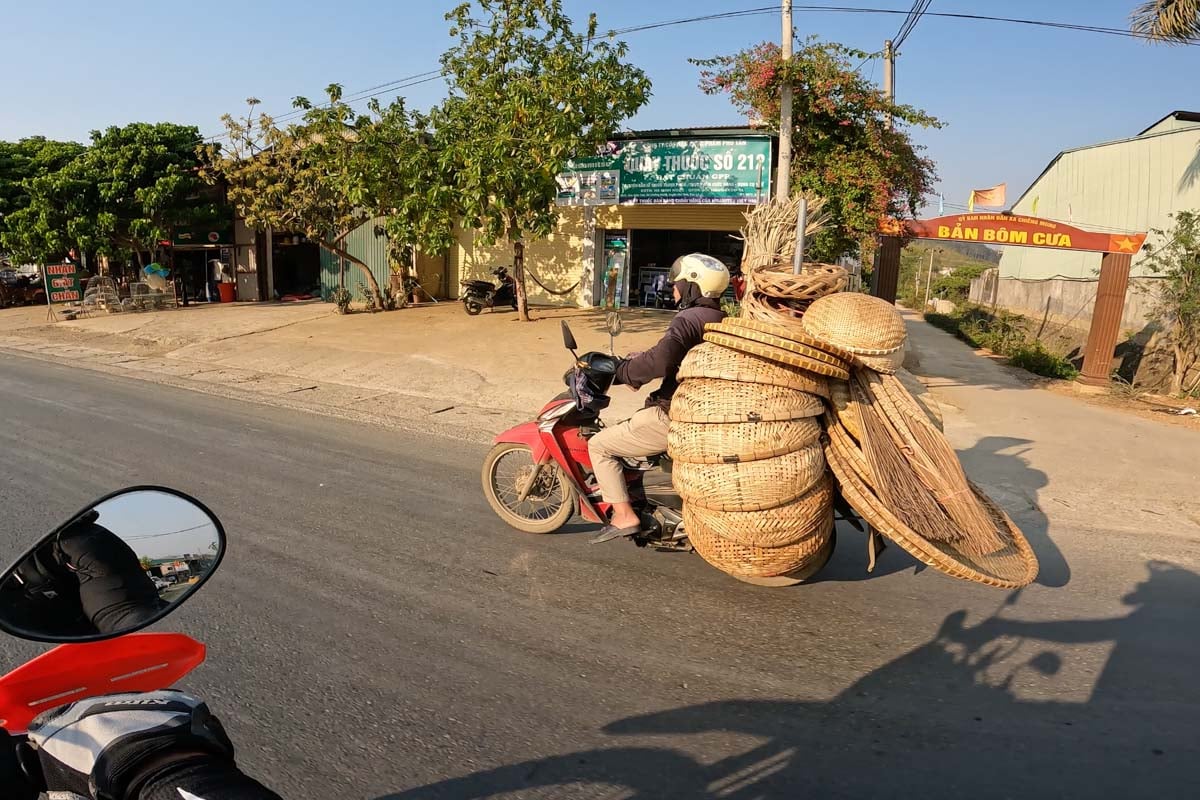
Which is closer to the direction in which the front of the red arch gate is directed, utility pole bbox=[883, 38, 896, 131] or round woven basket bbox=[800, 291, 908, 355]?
the round woven basket

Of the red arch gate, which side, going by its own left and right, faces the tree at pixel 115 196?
right

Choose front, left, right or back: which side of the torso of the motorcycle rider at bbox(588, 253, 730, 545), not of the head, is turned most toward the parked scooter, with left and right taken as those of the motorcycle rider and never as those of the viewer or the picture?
right

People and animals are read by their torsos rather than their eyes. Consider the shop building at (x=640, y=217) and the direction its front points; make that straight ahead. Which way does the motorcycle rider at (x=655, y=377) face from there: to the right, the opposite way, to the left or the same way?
to the right

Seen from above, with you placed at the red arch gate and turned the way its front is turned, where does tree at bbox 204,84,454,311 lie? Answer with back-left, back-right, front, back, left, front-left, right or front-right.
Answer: right

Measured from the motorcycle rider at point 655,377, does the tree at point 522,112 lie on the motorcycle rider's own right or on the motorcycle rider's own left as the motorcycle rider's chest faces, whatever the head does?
on the motorcycle rider's own right

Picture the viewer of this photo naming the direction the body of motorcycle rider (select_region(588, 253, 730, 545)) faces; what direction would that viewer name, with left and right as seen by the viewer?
facing to the left of the viewer

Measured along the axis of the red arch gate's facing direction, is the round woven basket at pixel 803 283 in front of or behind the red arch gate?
in front

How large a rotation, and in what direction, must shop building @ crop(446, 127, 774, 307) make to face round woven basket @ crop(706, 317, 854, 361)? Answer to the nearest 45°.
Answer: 0° — it already faces it

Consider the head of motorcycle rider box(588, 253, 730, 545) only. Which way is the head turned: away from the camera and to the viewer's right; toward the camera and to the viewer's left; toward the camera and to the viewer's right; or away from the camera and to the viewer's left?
away from the camera and to the viewer's left

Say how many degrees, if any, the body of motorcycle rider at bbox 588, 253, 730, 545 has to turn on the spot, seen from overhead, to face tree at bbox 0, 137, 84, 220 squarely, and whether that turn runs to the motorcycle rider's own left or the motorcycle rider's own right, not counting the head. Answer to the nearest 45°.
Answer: approximately 45° to the motorcycle rider's own right

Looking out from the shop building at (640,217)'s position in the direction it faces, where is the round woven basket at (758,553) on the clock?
The round woven basket is roughly at 12 o'clock from the shop building.

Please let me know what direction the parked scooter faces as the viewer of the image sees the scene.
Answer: facing to the right of the viewer

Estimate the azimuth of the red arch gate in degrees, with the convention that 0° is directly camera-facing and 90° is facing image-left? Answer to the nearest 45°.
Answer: approximately 0°

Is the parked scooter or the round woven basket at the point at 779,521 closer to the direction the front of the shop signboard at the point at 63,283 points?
the round woven basket
